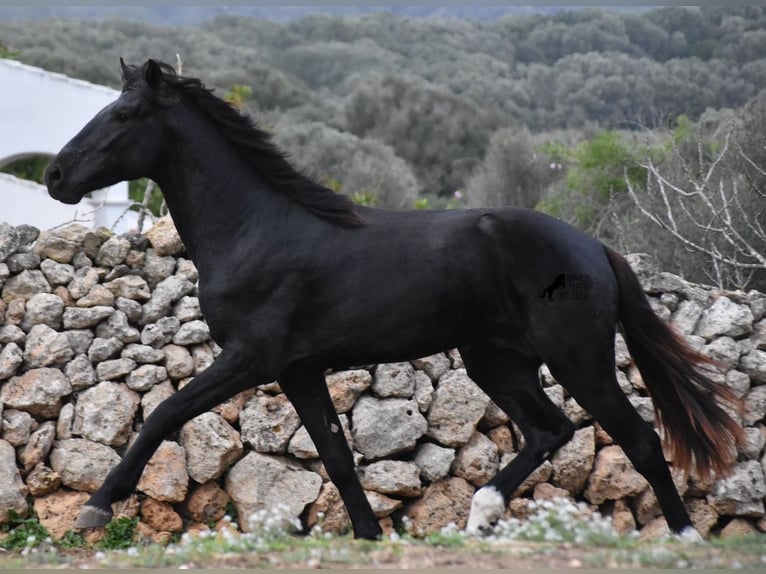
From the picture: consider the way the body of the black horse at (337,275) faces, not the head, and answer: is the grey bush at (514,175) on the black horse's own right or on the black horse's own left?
on the black horse's own right

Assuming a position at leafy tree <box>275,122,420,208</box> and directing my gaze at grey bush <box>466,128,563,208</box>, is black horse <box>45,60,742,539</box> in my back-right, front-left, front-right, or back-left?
front-right

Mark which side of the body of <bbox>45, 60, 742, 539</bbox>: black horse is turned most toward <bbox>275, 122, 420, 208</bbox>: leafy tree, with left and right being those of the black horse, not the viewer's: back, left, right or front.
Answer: right

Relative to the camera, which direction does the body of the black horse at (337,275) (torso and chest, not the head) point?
to the viewer's left

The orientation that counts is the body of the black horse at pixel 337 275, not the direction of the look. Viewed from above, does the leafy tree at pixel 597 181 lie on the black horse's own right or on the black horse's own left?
on the black horse's own right

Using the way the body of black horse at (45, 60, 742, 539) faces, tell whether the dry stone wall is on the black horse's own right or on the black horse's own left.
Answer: on the black horse's own right

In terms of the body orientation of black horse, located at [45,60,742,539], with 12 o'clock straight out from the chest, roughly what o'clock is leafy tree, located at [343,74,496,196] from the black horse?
The leafy tree is roughly at 3 o'clock from the black horse.
